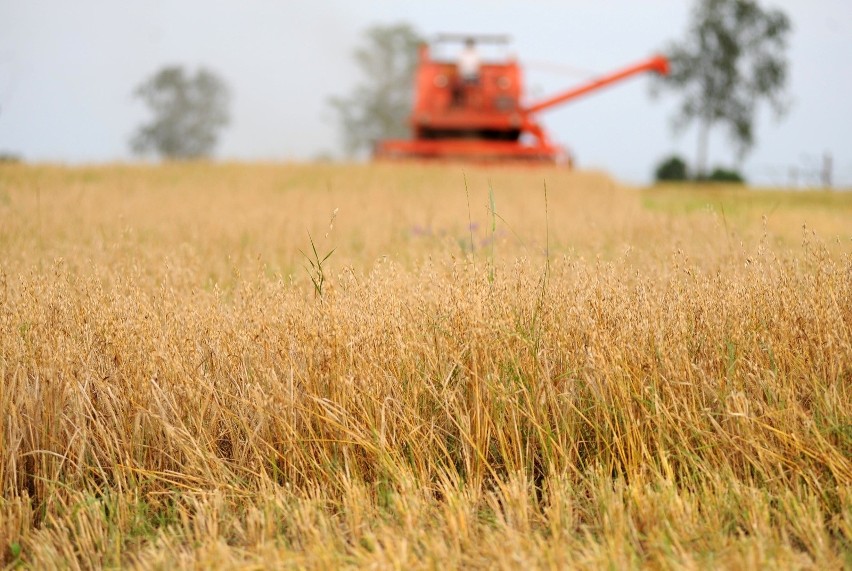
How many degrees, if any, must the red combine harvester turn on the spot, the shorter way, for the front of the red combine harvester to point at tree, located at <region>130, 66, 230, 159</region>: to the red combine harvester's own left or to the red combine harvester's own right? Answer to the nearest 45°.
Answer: approximately 135° to the red combine harvester's own right

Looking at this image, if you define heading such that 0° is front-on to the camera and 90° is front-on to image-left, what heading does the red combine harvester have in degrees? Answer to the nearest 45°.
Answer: approximately 0°
